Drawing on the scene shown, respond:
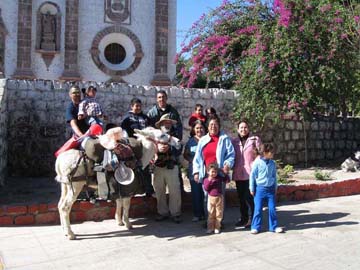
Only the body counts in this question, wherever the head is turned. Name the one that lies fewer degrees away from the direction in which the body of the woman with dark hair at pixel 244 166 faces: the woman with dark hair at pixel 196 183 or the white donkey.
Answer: the white donkey

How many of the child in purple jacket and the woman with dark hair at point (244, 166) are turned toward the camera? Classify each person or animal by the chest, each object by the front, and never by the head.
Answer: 2

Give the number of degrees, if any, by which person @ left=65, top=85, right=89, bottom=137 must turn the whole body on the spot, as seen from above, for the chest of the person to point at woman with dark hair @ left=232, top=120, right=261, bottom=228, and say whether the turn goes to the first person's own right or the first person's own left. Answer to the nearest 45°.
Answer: approximately 45° to the first person's own left

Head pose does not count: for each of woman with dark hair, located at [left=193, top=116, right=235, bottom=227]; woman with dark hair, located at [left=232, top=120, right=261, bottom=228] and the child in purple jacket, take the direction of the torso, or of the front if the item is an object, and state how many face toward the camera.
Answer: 3

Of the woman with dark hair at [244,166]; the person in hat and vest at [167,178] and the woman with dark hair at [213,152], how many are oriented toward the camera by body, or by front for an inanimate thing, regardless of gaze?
3

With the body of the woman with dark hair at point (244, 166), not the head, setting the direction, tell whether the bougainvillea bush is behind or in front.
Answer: behind

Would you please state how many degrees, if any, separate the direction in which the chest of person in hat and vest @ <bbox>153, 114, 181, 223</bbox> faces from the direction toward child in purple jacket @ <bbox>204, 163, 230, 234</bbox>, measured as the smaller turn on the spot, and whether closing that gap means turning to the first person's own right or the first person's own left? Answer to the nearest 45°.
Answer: approximately 45° to the first person's own left
